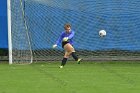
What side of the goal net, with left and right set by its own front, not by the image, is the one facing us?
front
